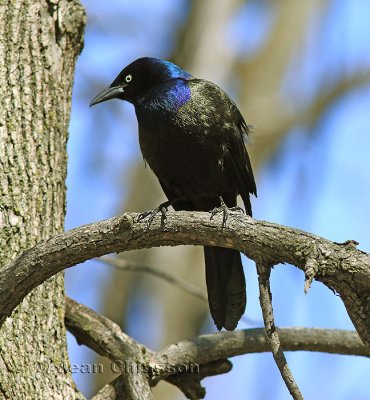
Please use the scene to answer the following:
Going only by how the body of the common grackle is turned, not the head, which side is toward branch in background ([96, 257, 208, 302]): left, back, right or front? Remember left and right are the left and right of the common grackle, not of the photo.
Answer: right

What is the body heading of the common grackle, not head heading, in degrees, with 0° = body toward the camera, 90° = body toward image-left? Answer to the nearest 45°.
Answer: approximately 45°

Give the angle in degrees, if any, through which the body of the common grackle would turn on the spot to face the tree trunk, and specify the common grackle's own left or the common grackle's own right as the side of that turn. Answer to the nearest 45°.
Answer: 0° — it already faces it
